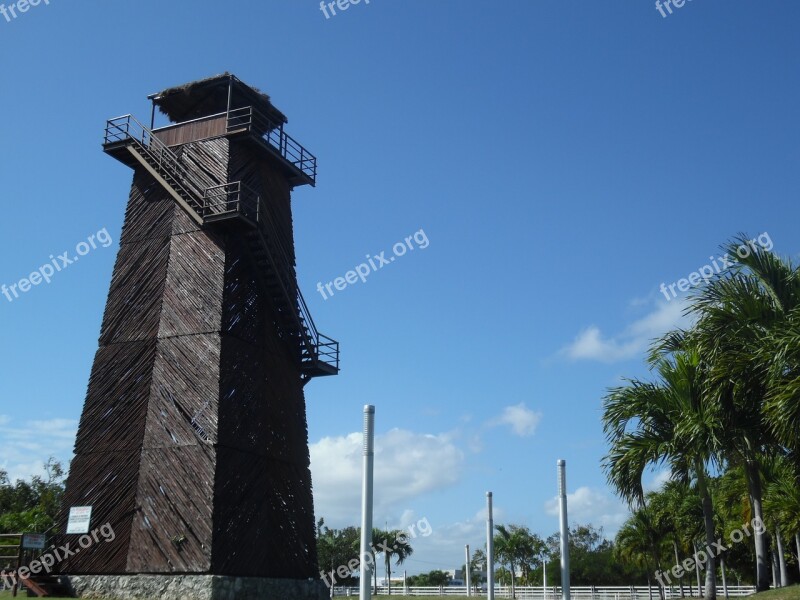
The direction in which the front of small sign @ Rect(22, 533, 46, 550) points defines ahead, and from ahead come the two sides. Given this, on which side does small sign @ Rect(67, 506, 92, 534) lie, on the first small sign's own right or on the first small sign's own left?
on the first small sign's own left

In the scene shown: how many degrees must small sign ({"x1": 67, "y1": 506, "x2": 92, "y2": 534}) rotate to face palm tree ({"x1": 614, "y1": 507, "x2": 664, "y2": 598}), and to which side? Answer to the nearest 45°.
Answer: approximately 135° to its left

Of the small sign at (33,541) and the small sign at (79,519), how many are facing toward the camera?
2

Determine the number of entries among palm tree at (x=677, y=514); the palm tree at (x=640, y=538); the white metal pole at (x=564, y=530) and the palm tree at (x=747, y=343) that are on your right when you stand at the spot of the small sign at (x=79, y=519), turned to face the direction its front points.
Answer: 0

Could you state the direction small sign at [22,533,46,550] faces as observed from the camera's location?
facing the viewer

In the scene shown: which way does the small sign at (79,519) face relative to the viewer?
toward the camera

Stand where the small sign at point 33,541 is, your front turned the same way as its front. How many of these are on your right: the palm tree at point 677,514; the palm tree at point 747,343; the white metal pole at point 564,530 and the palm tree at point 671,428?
0

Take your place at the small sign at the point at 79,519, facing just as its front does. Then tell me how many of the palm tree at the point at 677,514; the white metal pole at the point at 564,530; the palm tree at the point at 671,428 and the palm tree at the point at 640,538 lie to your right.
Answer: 0

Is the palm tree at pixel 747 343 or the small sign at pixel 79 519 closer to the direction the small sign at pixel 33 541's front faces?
the palm tree

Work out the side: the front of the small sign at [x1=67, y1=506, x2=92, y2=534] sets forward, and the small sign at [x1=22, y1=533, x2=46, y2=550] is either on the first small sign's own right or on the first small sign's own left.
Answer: on the first small sign's own right

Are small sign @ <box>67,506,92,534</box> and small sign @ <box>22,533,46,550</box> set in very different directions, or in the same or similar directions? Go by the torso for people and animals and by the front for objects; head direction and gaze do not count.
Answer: same or similar directions
